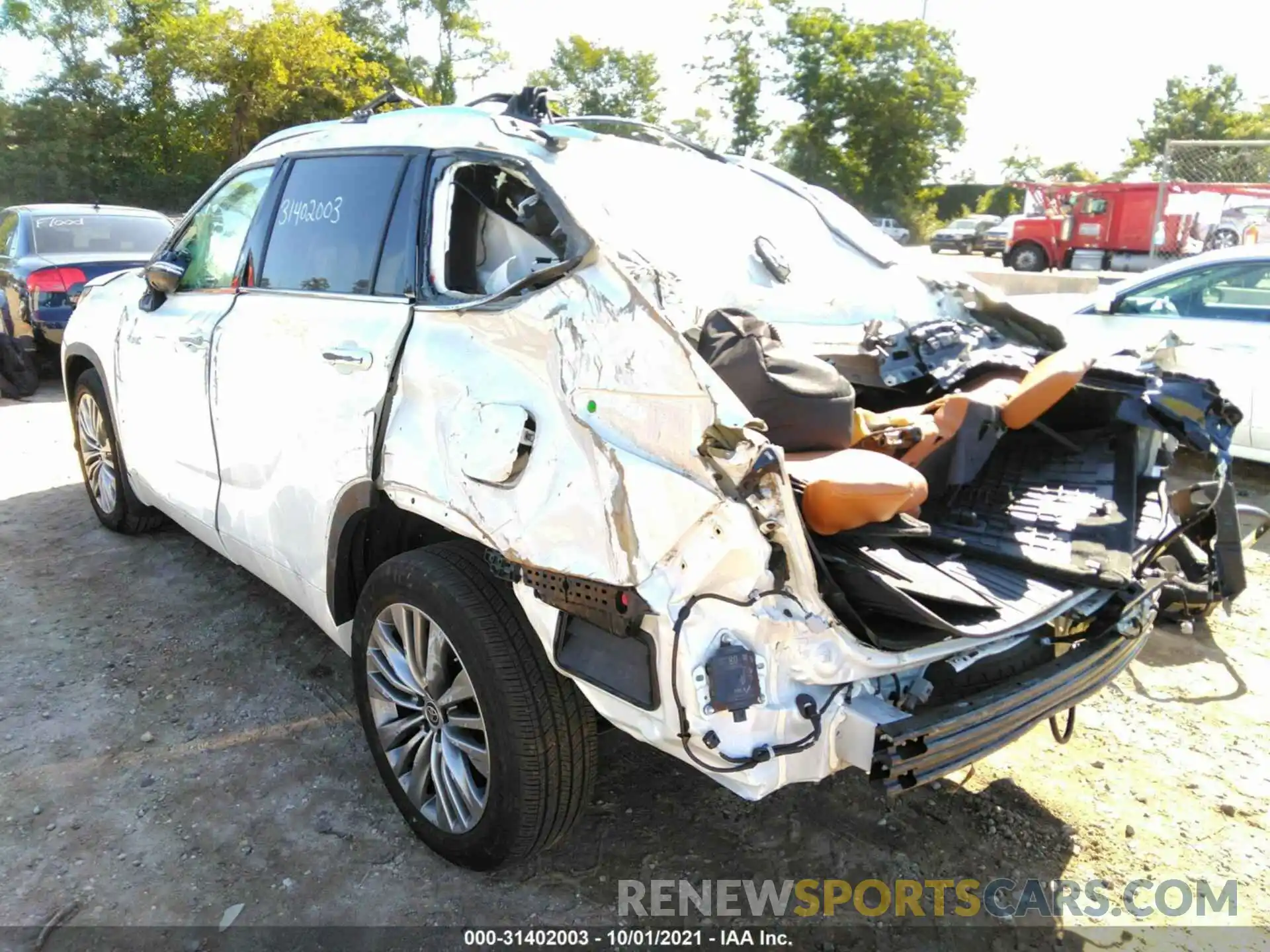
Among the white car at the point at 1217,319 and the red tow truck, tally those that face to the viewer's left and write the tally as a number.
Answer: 2

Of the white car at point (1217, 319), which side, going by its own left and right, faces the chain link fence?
right

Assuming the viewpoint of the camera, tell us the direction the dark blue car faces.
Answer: facing away from the viewer and to the left of the viewer

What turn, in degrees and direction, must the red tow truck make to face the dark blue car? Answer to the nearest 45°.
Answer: approximately 90° to its left

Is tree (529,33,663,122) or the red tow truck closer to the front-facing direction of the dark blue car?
the tree

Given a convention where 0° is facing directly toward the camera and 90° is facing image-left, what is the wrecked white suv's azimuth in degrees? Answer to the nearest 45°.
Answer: approximately 135°

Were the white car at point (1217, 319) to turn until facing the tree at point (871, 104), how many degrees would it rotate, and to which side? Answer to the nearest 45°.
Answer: approximately 90° to its right

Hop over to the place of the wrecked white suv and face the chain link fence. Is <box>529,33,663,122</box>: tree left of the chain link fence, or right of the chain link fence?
left

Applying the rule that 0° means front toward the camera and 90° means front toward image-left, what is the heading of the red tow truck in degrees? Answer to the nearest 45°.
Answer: approximately 90°

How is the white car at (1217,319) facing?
to the viewer's left
